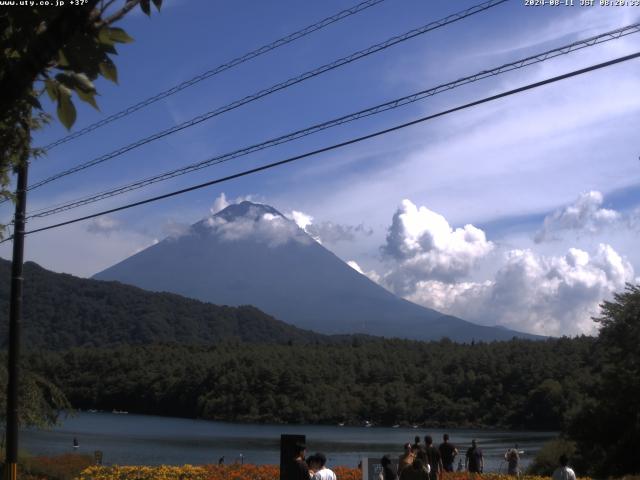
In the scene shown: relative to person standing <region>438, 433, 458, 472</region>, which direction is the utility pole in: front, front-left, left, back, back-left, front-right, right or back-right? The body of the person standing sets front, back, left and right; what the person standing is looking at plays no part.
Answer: back-left

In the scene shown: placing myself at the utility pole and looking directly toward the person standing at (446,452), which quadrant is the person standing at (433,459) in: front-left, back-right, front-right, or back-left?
front-right

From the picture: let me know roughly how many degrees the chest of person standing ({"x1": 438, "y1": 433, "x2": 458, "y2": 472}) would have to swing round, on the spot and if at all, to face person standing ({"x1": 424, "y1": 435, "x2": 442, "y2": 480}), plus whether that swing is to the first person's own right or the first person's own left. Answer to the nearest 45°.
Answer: approximately 180°

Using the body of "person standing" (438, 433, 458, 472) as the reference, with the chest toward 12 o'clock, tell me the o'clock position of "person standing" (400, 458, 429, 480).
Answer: "person standing" (400, 458, 429, 480) is roughly at 6 o'clock from "person standing" (438, 433, 458, 472).

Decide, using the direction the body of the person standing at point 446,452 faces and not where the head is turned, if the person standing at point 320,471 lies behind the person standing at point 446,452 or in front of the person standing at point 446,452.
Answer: behind

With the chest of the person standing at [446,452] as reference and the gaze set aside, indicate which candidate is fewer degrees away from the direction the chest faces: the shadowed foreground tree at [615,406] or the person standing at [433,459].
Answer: the shadowed foreground tree

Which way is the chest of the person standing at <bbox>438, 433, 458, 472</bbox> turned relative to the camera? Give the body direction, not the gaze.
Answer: away from the camera

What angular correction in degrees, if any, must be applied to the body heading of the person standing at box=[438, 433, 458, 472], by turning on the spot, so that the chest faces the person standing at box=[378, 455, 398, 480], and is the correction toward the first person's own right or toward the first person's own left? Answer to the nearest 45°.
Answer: approximately 180°
